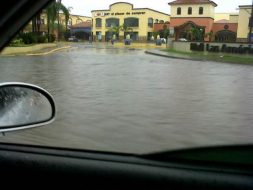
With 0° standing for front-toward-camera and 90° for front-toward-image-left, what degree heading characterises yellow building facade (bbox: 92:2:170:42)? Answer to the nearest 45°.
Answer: approximately 0°
